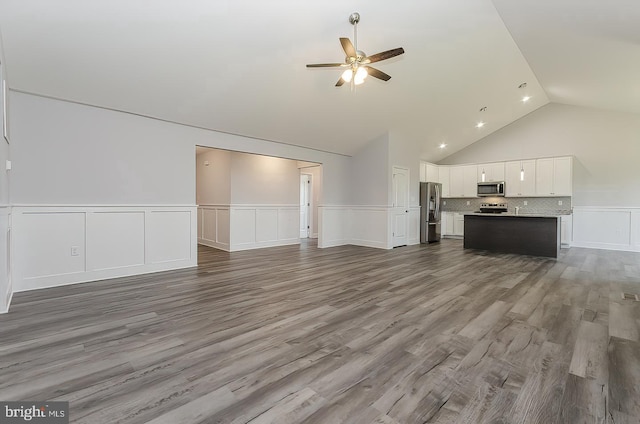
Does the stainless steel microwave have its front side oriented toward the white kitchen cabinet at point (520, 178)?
no

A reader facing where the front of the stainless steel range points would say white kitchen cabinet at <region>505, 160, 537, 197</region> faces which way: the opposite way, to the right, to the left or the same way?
the same way

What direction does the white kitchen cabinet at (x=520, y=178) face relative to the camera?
toward the camera

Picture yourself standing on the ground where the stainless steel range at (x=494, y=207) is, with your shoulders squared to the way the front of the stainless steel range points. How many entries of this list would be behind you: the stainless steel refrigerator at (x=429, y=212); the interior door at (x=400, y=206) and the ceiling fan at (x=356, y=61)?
0

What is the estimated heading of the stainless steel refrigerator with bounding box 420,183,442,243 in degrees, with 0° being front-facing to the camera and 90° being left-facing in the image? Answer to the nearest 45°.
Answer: approximately 315°

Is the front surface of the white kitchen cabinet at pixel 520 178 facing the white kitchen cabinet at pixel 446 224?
no

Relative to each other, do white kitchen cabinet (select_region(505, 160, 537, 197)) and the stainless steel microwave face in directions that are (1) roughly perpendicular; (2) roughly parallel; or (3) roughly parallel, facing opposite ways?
roughly parallel

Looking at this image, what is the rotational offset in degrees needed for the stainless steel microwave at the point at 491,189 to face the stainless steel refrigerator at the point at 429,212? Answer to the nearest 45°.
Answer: approximately 45° to its right

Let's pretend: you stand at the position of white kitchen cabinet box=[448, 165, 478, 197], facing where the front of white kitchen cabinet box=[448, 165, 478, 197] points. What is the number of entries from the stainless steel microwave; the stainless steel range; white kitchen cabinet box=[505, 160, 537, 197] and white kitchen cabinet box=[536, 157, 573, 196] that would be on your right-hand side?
0

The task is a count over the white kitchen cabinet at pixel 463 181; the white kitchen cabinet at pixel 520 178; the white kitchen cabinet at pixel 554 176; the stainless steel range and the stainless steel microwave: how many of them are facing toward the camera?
5

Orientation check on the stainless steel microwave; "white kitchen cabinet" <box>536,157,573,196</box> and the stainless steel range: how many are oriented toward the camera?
3

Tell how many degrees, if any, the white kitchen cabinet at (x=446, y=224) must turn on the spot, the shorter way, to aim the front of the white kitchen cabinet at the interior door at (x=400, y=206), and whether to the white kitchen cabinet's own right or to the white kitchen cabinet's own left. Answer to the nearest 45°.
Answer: approximately 90° to the white kitchen cabinet's own right

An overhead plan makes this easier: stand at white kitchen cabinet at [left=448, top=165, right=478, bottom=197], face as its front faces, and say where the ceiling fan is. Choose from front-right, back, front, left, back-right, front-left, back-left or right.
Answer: front

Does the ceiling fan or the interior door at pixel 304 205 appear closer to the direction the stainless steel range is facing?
the ceiling fan

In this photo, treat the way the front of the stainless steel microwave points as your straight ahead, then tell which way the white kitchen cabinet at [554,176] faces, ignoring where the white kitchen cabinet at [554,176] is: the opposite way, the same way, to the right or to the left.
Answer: the same way

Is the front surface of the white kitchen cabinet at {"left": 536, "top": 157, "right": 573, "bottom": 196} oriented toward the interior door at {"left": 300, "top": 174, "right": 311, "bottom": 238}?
no

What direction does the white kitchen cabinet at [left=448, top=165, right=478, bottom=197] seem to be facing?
toward the camera

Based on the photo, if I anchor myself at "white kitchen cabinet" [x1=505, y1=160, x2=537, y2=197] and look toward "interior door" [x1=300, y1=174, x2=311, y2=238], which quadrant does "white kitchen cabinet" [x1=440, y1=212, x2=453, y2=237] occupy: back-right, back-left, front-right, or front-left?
front-right
